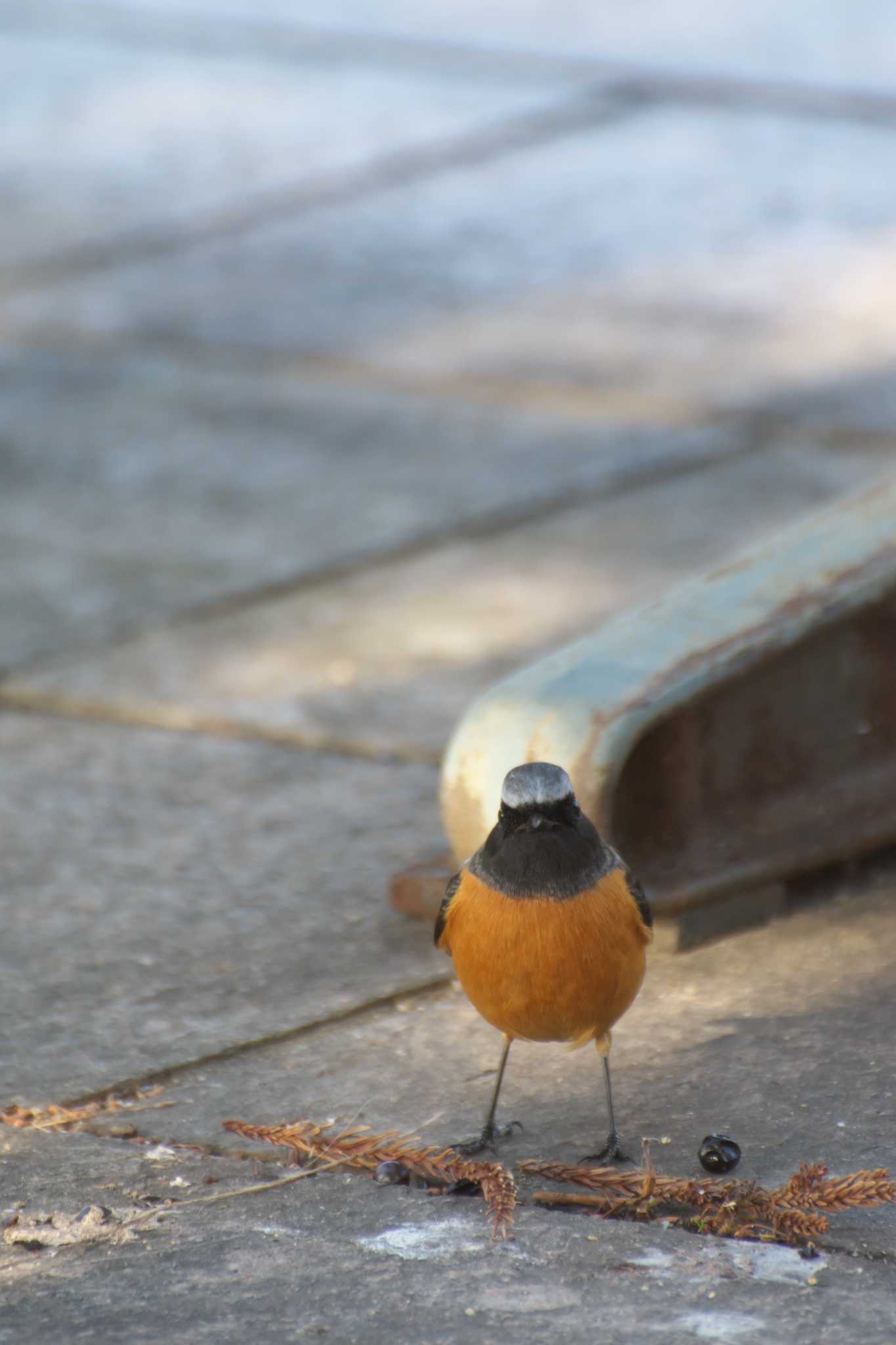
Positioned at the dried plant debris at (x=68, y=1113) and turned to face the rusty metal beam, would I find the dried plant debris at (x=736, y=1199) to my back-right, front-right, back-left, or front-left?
front-right

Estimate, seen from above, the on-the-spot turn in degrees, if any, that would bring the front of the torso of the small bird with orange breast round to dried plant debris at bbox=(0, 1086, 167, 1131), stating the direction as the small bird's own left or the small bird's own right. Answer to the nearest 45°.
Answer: approximately 90° to the small bird's own right

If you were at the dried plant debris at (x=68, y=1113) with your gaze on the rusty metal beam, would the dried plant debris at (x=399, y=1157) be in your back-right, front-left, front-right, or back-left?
front-right

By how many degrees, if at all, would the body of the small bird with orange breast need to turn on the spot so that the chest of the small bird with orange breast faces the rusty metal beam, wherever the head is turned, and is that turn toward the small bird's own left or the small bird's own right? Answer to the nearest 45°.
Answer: approximately 135° to the small bird's own left

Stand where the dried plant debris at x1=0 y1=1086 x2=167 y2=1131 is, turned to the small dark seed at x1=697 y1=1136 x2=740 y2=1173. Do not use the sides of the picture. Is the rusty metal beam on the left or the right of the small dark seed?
left

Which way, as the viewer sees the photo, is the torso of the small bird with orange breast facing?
toward the camera
